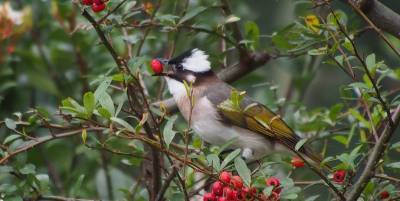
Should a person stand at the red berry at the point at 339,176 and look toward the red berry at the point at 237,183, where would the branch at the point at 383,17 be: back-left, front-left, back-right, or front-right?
back-right

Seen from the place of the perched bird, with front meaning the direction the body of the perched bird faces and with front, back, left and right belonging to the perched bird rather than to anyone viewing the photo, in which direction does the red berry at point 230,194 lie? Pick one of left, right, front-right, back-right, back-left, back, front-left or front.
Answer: left

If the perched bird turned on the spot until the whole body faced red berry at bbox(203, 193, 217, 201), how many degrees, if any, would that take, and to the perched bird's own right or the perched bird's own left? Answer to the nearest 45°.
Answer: approximately 90° to the perched bird's own left

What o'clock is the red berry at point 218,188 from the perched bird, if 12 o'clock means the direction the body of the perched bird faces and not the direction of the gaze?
The red berry is roughly at 9 o'clock from the perched bird.

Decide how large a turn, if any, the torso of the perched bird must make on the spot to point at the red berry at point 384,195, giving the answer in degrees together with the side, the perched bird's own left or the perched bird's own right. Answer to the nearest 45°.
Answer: approximately 135° to the perched bird's own left

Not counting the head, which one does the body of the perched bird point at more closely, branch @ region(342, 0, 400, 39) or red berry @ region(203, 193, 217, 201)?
the red berry

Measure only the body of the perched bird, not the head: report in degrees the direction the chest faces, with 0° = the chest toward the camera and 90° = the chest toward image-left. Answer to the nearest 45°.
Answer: approximately 90°

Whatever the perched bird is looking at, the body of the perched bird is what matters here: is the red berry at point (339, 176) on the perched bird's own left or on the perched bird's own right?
on the perched bird's own left

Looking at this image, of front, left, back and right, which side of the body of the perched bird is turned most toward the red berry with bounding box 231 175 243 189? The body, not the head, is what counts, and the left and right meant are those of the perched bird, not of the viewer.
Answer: left

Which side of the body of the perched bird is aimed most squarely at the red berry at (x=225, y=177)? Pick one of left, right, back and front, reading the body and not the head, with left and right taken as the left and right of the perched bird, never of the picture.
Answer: left

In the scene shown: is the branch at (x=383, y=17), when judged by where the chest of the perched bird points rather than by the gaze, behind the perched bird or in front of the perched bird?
behind
